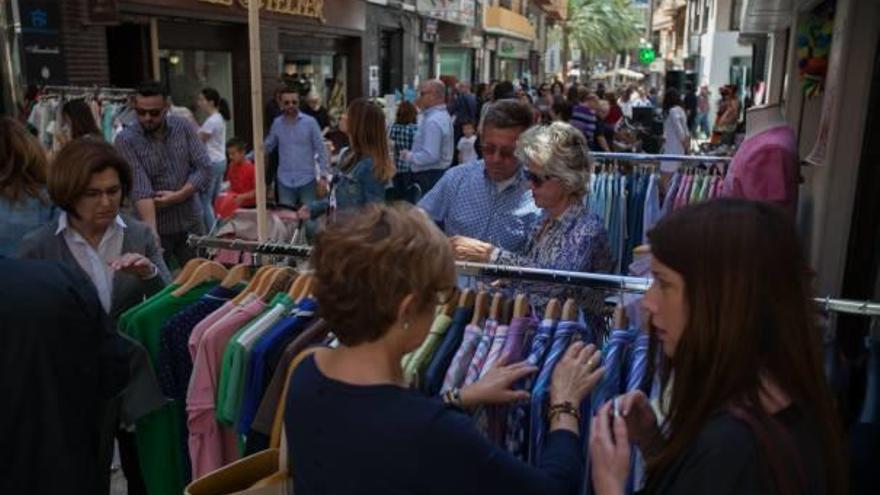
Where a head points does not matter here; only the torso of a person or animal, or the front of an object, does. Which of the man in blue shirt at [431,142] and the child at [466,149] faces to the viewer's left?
the man in blue shirt

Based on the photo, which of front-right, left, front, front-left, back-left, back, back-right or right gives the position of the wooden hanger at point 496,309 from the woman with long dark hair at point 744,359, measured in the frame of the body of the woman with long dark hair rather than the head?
front-right

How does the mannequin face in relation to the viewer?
to the viewer's left

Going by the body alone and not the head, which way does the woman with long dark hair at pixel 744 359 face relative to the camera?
to the viewer's left

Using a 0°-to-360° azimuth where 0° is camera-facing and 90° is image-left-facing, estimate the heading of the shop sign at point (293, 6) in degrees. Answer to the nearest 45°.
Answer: approximately 315°

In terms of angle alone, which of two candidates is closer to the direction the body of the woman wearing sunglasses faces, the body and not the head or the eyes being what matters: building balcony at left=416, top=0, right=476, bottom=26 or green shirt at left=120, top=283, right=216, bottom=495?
the green shirt

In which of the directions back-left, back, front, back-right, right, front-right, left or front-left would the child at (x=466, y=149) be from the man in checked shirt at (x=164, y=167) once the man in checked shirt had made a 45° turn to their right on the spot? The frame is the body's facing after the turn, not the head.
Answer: back
